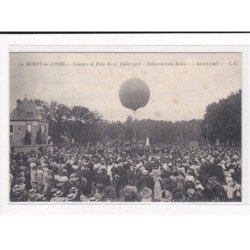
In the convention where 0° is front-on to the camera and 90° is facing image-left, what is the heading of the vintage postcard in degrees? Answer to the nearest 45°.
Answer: approximately 0°
